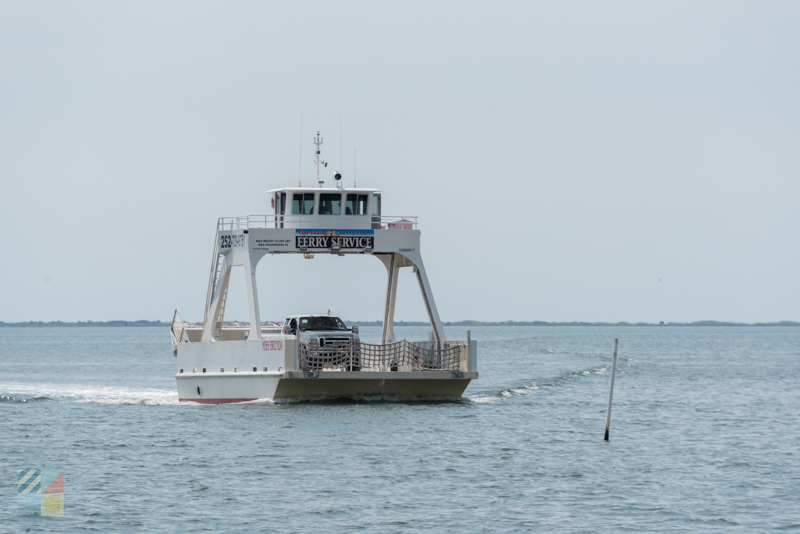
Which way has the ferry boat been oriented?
toward the camera
